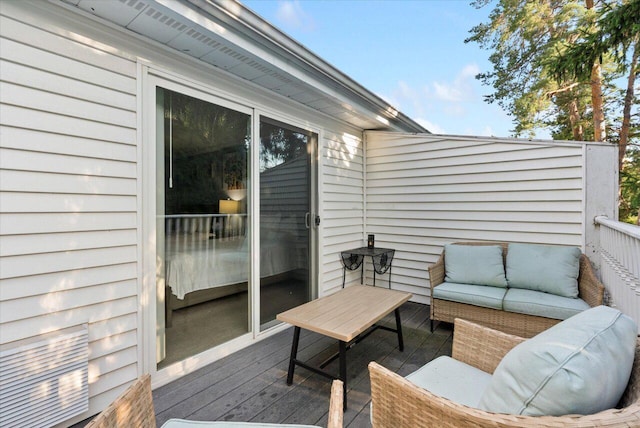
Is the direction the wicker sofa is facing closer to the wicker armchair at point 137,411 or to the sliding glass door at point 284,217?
the wicker armchair

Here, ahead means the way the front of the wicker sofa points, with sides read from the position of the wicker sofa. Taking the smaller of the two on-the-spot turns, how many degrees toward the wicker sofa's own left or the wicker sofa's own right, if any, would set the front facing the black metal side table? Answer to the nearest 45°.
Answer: approximately 90° to the wicker sofa's own right

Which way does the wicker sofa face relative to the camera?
toward the camera

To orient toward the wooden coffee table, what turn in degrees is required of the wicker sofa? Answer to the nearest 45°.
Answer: approximately 45° to its right

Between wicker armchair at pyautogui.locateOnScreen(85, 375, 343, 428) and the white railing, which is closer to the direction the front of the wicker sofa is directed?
the wicker armchair

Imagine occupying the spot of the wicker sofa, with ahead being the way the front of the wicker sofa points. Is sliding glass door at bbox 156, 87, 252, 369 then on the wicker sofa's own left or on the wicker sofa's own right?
on the wicker sofa's own right

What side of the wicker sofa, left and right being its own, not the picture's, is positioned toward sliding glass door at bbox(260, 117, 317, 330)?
right

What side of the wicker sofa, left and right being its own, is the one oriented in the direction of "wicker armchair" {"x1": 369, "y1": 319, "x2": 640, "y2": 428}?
front

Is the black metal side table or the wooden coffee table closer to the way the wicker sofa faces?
the wooden coffee table

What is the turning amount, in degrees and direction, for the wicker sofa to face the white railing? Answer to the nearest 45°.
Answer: approximately 45° to its left

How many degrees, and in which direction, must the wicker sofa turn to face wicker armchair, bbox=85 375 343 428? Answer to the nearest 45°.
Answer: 0° — it already faces it
